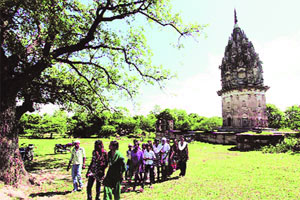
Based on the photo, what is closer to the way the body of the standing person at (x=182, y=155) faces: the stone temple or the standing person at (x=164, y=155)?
the standing person

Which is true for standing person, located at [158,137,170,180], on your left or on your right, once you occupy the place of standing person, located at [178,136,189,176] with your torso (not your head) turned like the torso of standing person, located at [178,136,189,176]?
on your right

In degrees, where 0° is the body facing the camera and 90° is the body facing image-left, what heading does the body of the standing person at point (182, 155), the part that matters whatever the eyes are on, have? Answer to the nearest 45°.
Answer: approximately 0°

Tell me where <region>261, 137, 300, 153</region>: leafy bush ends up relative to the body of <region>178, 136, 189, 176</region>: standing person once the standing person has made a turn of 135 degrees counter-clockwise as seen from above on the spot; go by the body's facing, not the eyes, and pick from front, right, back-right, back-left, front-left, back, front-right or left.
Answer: front

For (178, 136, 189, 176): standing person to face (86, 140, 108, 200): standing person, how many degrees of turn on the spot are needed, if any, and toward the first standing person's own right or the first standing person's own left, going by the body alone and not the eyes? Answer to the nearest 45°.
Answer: approximately 45° to the first standing person's own right

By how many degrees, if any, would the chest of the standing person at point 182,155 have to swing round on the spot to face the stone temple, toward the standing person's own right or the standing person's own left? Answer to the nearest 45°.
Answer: approximately 180°

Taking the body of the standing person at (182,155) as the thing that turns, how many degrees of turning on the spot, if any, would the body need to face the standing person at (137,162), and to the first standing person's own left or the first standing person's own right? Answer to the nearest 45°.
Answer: approximately 45° to the first standing person's own right
